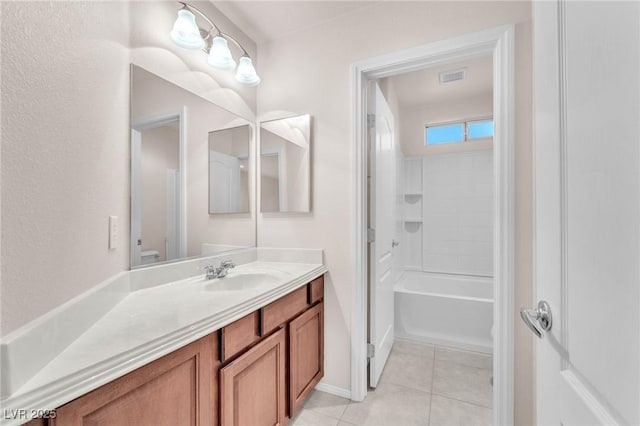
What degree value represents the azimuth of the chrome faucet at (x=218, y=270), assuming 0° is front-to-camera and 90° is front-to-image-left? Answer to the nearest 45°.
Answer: approximately 315°

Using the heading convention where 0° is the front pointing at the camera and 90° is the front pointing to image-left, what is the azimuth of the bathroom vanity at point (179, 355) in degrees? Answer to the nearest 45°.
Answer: approximately 315°

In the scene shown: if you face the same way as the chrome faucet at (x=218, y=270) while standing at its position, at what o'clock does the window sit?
The window is roughly at 10 o'clock from the chrome faucet.

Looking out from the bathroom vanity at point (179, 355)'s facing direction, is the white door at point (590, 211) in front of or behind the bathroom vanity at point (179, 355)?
in front

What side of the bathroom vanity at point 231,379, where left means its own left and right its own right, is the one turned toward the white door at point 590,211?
front
